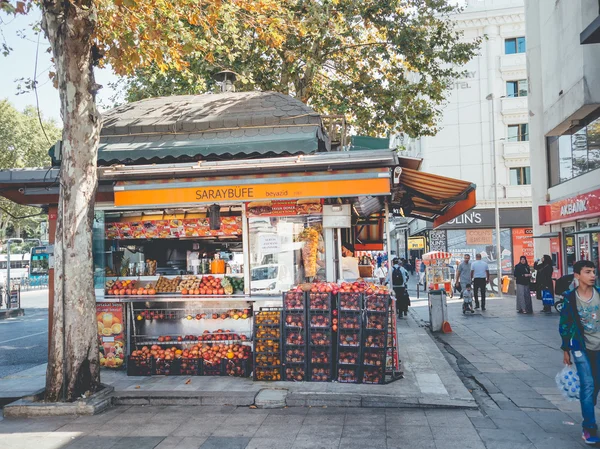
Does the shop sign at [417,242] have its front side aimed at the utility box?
yes

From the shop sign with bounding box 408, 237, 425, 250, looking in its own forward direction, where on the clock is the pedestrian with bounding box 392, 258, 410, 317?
The pedestrian is roughly at 12 o'clock from the shop sign.

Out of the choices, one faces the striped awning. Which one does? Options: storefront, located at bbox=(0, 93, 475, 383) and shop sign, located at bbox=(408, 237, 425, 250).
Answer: the shop sign

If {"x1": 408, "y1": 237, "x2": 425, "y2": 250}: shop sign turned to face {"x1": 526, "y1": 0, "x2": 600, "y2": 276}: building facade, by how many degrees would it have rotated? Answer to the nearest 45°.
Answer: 0° — it already faces it

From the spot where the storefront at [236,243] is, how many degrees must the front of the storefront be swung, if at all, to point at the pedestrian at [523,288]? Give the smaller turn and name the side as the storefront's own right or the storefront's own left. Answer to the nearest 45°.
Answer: approximately 135° to the storefront's own left

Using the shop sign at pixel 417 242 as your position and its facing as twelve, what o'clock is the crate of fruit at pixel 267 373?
The crate of fruit is roughly at 12 o'clock from the shop sign.

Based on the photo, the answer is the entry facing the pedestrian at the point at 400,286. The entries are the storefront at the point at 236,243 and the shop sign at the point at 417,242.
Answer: the shop sign

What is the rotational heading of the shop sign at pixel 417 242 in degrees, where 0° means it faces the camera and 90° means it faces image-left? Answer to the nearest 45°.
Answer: approximately 0°

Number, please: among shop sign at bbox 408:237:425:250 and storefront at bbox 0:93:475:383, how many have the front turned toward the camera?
2
